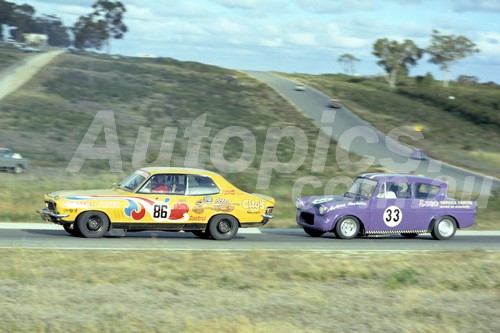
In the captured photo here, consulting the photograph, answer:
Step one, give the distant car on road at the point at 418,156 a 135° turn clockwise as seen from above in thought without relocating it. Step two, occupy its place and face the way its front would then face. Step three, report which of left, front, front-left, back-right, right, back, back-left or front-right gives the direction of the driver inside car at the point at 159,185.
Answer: left

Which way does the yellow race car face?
to the viewer's left

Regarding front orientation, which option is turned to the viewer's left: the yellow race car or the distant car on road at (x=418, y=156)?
the yellow race car

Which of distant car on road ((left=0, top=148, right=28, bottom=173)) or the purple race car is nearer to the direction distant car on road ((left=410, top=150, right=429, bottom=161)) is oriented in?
the purple race car

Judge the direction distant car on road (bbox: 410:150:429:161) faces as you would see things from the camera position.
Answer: facing the viewer and to the right of the viewer

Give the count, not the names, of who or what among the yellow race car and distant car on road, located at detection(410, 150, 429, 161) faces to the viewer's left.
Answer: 1

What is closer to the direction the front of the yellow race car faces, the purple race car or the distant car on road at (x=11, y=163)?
the distant car on road

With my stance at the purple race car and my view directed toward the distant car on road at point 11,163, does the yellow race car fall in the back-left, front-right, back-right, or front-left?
front-left

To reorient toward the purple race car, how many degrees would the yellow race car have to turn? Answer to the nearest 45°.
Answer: approximately 180°
